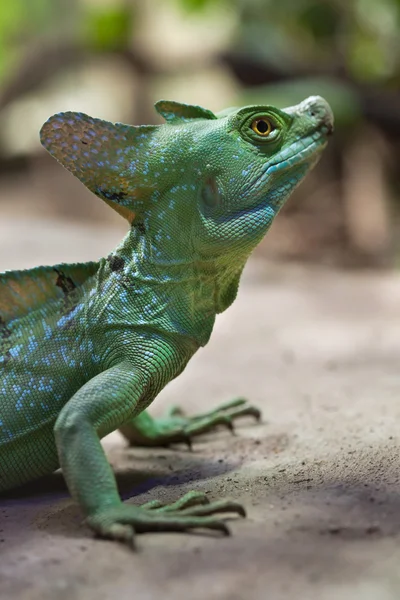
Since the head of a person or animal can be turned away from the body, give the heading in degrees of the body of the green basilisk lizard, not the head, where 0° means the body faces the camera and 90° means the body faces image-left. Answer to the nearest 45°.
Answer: approximately 270°
